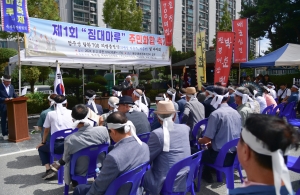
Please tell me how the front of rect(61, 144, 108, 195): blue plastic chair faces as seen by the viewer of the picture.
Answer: facing away from the viewer and to the left of the viewer

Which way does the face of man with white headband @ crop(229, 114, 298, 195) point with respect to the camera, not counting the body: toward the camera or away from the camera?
away from the camera

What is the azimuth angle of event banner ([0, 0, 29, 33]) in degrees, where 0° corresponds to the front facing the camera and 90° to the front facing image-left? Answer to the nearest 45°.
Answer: approximately 0°

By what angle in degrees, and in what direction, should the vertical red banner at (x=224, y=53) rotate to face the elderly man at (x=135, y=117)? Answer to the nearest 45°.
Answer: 0° — it already faces them

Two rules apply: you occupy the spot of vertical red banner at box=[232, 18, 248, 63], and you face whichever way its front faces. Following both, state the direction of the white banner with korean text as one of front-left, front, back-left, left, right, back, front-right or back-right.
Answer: front-right

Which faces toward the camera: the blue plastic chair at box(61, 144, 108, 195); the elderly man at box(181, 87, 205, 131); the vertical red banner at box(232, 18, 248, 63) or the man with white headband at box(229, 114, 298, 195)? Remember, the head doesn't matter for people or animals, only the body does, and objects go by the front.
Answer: the vertical red banner

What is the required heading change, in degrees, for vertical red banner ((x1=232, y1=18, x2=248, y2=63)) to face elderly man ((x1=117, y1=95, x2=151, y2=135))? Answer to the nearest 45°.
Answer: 0° — it already faces them

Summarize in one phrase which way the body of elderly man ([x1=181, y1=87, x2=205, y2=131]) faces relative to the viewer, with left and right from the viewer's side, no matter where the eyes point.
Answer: facing away from the viewer and to the left of the viewer

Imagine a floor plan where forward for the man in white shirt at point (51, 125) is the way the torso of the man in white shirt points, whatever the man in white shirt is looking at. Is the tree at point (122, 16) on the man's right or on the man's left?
on the man's right

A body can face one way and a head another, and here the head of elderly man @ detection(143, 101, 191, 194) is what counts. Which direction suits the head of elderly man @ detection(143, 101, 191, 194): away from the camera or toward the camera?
away from the camera

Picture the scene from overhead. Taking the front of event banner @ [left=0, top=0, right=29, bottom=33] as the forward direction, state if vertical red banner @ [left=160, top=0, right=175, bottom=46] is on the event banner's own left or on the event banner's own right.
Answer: on the event banner's own left

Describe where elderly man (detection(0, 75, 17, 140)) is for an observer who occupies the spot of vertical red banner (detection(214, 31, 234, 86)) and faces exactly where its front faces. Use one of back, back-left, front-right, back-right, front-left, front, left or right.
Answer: front-right
